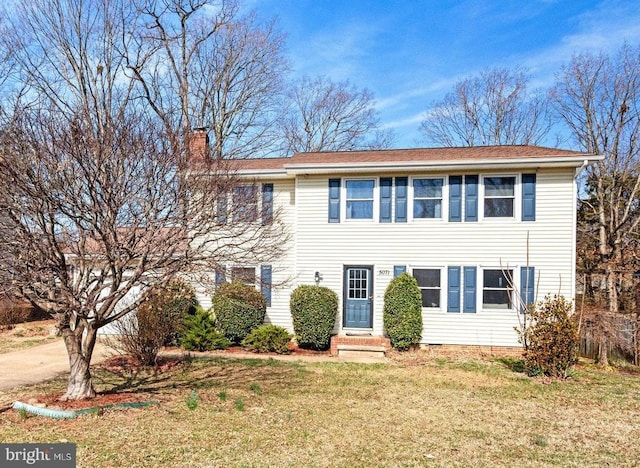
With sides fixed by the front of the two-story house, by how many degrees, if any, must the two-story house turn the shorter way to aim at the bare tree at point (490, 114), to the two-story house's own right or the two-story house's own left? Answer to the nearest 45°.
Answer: approximately 180°

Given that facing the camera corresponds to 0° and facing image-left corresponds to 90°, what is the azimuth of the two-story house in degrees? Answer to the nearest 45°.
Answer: approximately 0°

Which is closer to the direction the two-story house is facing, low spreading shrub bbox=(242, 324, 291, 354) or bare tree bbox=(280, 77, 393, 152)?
the low spreading shrub

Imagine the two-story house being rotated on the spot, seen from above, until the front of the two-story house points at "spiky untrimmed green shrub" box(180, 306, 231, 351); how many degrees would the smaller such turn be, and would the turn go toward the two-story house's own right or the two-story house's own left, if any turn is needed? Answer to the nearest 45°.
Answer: approximately 90° to the two-story house's own right

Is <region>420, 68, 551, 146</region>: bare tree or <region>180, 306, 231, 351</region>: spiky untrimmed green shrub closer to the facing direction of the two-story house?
the spiky untrimmed green shrub

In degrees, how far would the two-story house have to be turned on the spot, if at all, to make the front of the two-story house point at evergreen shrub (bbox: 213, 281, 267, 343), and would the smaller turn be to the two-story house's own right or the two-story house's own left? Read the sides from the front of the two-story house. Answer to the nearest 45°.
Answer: approximately 90° to the two-story house's own right

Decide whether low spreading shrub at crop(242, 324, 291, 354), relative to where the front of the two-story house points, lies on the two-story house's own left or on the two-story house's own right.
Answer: on the two-story house's own right
